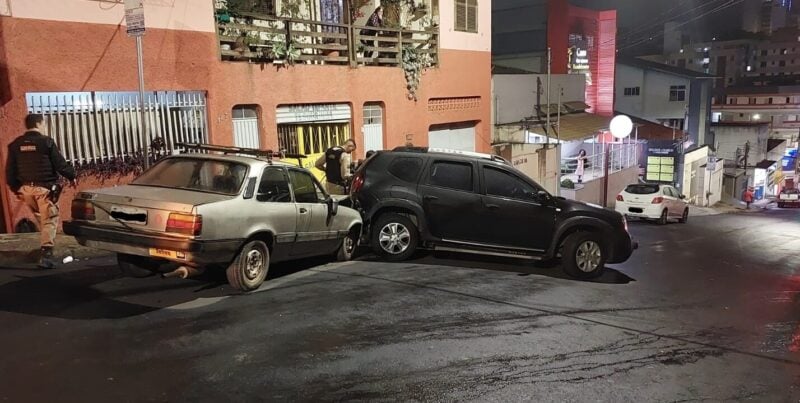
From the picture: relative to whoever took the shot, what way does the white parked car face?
facing away from the viewer and to the right of the viewer

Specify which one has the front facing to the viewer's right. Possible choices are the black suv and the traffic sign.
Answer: the black suv

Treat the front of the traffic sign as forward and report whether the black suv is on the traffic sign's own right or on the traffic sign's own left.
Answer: on the traffic sign's own left

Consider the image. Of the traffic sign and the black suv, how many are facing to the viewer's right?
1

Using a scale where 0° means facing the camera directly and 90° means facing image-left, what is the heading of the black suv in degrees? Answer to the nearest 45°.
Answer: approximately 270°

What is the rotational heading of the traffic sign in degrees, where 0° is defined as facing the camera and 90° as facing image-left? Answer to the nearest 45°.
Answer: approximately 0°

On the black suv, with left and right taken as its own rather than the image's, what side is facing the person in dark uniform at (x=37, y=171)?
back

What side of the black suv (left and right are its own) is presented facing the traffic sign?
back

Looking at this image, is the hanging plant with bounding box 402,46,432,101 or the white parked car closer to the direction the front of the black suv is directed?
the white parked car
